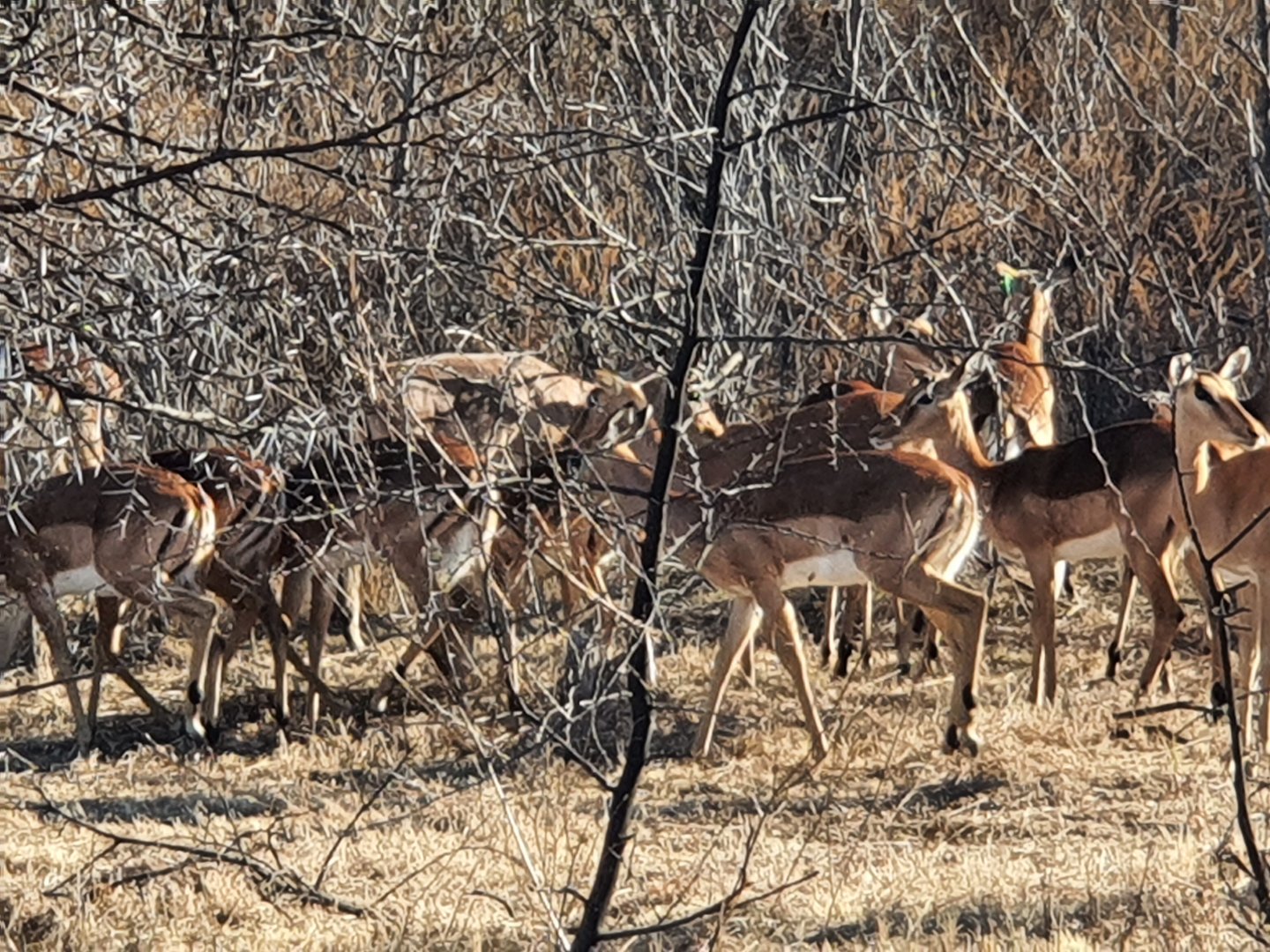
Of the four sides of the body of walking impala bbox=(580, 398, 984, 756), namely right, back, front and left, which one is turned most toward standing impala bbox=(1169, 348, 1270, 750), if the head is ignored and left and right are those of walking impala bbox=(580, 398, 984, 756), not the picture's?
back

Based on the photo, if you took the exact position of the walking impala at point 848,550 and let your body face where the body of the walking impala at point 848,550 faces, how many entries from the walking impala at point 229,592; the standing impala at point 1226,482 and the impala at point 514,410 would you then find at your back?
1

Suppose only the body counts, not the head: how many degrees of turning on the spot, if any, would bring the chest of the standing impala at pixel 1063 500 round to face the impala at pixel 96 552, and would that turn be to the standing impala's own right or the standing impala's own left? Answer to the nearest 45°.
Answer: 0° — it already faces it

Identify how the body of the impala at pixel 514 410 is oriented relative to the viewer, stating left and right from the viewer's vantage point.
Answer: facing to the right of the viewer

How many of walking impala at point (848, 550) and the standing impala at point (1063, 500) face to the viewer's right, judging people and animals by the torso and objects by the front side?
0

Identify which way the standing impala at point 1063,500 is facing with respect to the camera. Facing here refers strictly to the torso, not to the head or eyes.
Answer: to the viewer's left

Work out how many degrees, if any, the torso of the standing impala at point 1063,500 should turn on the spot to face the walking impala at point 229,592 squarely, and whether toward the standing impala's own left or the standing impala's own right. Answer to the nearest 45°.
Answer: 0° — it already faces it

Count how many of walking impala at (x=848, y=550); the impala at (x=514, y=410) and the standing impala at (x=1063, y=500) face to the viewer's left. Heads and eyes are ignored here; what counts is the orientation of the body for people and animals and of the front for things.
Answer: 2

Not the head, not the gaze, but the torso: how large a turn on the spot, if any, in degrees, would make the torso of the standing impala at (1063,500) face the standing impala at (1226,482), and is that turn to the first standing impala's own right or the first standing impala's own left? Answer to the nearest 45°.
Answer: approximately 135° to the first standing impala's own left

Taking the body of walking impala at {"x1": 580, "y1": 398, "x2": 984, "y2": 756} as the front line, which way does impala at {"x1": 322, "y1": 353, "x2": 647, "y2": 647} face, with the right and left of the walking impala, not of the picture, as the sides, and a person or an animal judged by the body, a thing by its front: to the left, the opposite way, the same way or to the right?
the opposite way

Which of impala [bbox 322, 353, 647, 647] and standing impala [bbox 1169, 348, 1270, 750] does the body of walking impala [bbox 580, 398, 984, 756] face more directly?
the impala

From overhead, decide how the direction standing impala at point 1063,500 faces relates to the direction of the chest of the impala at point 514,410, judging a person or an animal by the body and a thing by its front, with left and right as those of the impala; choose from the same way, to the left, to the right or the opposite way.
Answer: the opposite way

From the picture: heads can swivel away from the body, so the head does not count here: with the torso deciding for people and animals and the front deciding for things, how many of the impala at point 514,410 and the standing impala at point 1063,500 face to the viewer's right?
1

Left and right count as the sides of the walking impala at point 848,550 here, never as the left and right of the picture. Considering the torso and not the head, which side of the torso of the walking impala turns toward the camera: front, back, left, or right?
left
